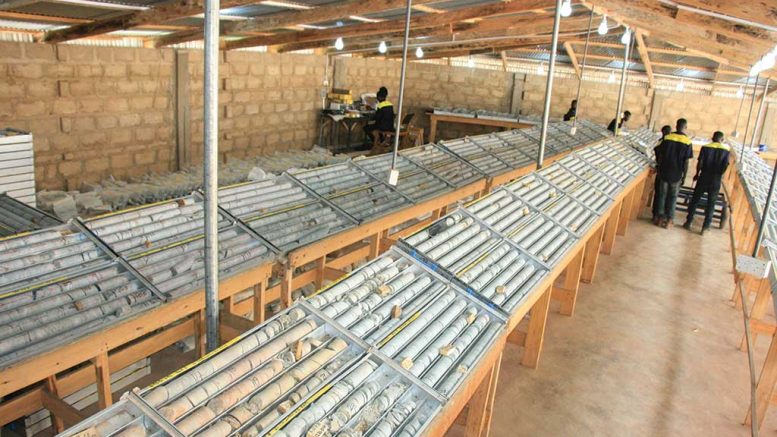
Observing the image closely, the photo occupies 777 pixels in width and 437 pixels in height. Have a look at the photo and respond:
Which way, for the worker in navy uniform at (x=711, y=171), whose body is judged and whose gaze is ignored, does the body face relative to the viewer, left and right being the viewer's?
facing away from the viewer

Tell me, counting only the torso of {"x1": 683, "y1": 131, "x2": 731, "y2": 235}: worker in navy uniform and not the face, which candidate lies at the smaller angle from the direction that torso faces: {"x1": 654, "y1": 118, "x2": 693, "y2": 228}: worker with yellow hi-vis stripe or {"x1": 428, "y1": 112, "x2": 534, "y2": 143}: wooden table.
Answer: the wooden table

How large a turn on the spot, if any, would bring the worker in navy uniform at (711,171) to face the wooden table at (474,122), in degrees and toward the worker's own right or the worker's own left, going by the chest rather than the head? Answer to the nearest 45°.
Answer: approximately 45° to the worker's own left

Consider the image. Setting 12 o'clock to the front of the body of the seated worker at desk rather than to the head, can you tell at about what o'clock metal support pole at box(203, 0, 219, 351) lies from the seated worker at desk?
The metal support pole is roughly at 9 o'clock from the seated worker at desk.

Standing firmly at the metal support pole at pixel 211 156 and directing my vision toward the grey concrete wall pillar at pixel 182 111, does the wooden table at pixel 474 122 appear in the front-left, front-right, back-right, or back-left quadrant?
front-right

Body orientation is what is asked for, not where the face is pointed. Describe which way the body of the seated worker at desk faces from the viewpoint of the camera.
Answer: to the viewer's left

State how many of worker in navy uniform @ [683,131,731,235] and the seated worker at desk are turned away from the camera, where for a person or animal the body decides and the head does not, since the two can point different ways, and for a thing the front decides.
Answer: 1

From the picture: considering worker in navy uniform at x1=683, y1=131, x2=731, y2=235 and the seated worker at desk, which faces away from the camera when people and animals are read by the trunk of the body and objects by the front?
the worker in navy uniform

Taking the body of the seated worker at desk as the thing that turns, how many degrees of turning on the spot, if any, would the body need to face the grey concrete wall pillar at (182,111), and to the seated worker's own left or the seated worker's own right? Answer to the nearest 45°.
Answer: approximately 45° to the seated worker's own left

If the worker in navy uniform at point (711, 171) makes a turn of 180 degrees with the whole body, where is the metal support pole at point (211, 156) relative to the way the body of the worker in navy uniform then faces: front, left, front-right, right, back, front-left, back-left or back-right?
front
